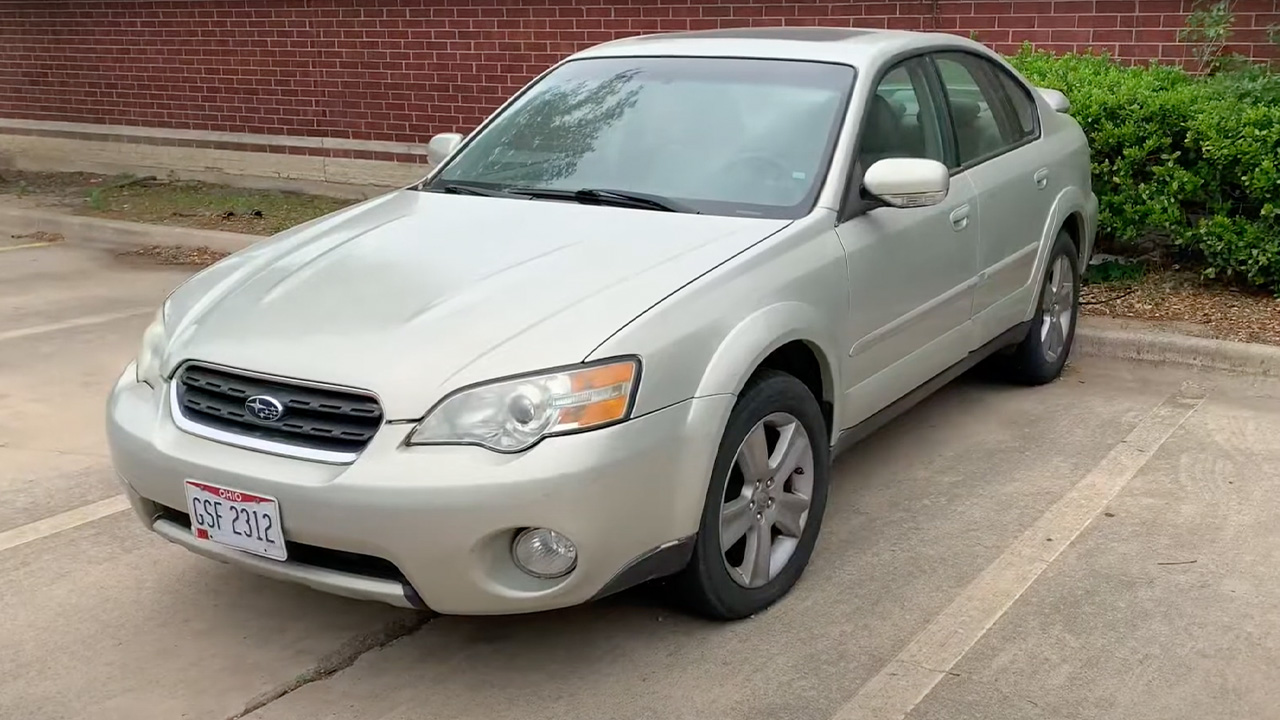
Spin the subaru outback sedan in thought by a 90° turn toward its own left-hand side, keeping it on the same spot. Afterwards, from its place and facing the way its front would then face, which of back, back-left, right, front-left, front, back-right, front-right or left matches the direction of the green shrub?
left

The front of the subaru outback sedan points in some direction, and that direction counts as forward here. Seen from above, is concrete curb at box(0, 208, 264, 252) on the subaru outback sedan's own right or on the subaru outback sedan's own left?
on the subaru outback sedan's own right

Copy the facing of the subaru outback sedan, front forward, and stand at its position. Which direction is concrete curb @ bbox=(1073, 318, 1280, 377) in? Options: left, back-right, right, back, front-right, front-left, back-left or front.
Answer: back

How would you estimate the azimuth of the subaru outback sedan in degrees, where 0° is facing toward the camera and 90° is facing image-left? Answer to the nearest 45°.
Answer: approximately 45°
